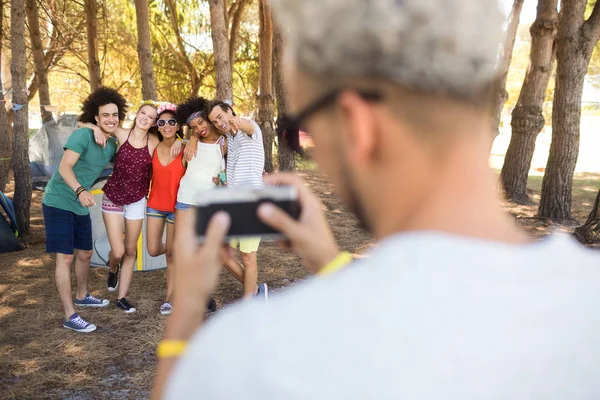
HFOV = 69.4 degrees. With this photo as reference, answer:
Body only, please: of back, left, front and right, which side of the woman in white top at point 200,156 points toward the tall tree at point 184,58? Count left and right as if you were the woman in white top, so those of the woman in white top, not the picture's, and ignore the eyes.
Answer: back

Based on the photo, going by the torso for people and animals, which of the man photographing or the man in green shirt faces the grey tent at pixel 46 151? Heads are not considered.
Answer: the man photographing

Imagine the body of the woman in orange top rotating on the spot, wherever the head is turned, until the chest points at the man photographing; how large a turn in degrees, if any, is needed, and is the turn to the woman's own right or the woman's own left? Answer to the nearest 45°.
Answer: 0° — they already face them

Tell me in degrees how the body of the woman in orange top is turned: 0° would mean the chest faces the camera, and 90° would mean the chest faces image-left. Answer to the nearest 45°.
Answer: approximately 0°

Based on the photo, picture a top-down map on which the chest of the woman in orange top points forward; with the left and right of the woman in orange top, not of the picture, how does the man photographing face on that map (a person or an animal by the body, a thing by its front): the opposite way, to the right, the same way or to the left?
the opposite way

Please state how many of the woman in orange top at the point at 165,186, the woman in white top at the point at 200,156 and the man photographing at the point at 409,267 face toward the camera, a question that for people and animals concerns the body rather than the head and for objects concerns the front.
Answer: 2

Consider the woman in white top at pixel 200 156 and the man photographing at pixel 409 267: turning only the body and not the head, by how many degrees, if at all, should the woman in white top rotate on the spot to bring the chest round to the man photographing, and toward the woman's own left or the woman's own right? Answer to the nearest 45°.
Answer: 0° — they already face them

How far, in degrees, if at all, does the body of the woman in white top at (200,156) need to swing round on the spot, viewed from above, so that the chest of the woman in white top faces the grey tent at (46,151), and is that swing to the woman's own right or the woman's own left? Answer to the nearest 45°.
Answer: approximately 135° to the woman's own right

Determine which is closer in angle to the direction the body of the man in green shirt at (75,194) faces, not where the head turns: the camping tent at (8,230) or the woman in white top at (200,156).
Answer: the woman in white top

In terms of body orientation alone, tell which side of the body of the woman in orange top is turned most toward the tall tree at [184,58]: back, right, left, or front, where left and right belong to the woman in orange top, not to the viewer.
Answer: back

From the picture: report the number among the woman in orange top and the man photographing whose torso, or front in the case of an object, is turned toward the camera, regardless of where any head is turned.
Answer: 1

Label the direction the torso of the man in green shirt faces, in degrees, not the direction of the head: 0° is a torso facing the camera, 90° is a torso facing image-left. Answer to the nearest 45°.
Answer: approximately 315°

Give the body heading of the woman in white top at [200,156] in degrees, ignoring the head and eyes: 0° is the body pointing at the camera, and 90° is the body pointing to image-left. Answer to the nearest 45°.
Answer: approximately 0°

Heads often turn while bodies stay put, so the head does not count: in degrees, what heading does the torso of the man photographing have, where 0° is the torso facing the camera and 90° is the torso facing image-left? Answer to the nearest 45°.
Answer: approximately 135°
